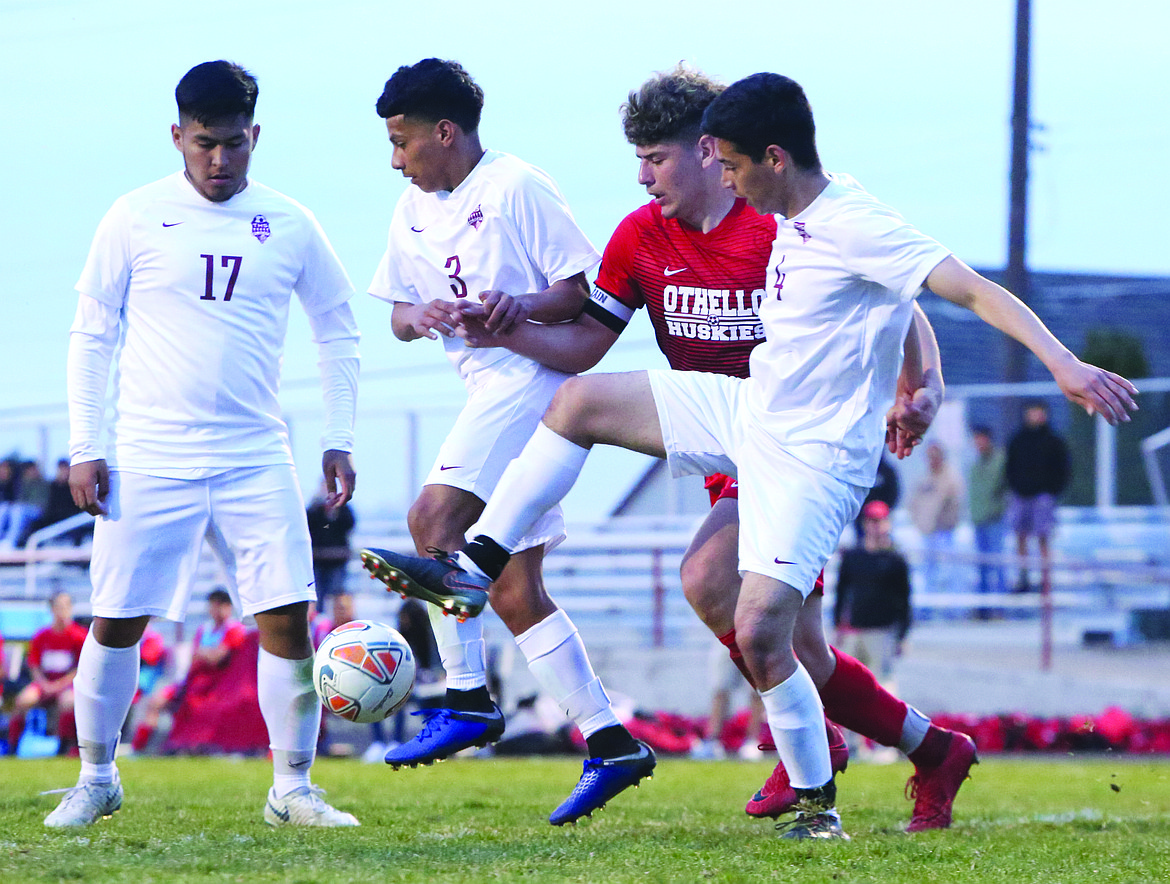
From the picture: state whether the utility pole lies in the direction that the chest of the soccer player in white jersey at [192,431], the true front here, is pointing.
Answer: no

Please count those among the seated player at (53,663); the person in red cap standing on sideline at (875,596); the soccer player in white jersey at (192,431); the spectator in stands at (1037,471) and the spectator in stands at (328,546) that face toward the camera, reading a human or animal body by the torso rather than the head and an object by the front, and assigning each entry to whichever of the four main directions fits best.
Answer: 5

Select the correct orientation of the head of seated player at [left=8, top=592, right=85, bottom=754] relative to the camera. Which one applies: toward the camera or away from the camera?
toward the camera

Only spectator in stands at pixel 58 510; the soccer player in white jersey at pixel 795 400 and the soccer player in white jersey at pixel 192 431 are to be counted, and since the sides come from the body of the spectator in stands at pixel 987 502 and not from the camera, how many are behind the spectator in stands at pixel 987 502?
0

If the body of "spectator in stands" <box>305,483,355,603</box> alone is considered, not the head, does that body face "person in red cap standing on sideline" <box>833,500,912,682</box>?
no

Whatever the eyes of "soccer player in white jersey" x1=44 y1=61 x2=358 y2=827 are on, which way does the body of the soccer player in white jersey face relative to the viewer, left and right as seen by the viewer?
facing the viewer

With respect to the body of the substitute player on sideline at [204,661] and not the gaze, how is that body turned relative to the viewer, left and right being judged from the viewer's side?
facing the viewer and to the left of the viewer

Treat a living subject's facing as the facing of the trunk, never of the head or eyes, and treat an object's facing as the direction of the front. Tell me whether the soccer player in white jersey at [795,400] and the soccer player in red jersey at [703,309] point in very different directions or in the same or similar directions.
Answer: same or similar directions

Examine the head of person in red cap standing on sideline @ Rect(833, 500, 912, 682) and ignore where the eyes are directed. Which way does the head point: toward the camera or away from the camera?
toward the camera

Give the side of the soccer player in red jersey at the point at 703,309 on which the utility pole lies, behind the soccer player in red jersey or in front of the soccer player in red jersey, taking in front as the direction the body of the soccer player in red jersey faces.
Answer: behind

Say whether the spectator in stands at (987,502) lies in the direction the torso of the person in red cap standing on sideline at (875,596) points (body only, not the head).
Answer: no

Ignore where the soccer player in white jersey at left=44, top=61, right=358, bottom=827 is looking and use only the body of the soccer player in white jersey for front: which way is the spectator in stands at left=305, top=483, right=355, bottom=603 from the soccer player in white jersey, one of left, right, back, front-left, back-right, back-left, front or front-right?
back
